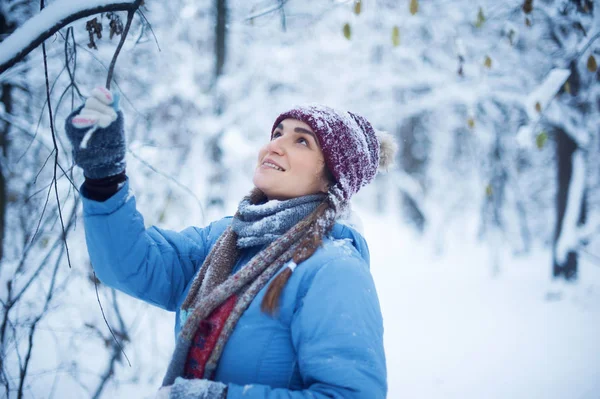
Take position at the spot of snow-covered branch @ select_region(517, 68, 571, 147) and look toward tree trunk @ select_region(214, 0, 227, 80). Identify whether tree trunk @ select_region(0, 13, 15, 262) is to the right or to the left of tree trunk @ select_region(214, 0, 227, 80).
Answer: left

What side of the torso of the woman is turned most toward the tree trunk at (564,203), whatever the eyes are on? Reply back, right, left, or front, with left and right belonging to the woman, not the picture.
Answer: back

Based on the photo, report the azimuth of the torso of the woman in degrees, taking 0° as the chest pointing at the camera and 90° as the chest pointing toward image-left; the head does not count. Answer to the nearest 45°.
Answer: approximately 45°

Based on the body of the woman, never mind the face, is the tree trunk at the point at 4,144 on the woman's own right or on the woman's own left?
on the woman's own right

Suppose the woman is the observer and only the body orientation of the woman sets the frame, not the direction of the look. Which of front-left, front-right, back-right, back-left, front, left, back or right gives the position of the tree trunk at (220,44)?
back-right

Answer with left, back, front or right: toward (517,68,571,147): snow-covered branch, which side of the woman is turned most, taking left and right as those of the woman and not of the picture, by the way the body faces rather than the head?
back
